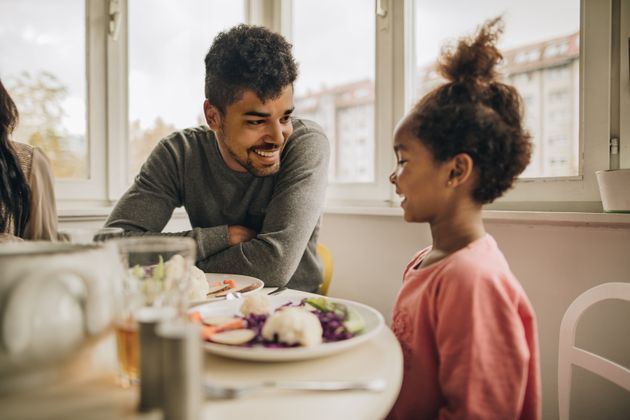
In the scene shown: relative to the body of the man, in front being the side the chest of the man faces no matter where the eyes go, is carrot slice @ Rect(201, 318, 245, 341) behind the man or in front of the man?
in front

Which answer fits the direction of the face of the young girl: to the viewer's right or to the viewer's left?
to the viewer's left

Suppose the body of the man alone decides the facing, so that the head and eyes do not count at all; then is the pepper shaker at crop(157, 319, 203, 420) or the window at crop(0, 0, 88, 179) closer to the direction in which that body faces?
the pepper shaker

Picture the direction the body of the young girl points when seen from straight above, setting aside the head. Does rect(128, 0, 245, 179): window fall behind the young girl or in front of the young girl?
in front

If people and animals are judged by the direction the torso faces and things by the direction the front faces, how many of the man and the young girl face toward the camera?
1

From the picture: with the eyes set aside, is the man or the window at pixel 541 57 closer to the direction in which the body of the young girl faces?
the man

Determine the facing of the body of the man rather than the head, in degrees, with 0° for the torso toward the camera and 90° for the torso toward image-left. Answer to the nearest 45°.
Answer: approximately 0°

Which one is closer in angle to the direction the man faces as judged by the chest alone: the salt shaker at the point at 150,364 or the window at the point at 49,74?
the salt shaker

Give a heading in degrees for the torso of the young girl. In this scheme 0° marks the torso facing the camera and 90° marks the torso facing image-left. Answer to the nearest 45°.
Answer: approximately 90°

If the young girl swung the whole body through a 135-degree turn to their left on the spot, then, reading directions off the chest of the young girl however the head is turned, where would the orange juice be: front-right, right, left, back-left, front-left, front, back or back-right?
right
